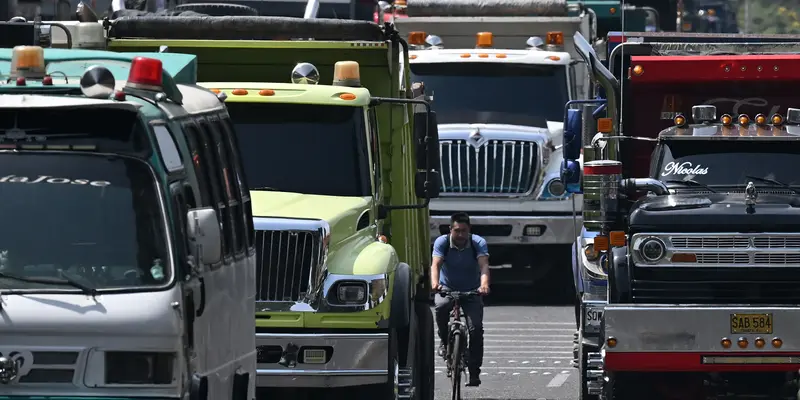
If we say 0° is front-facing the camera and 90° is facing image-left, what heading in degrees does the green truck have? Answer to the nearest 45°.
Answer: approximately 0°

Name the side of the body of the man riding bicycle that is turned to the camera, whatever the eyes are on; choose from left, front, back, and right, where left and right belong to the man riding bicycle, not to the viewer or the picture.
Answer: front

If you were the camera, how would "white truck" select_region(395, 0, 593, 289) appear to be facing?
facing the viewer

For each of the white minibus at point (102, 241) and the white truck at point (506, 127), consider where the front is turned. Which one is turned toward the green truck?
the white truck

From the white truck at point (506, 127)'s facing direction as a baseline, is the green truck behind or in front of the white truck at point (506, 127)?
in front

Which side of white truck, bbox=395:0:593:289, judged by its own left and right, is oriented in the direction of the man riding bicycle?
front

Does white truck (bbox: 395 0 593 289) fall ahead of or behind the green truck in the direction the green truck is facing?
behind

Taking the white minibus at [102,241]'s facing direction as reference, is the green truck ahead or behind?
behind
